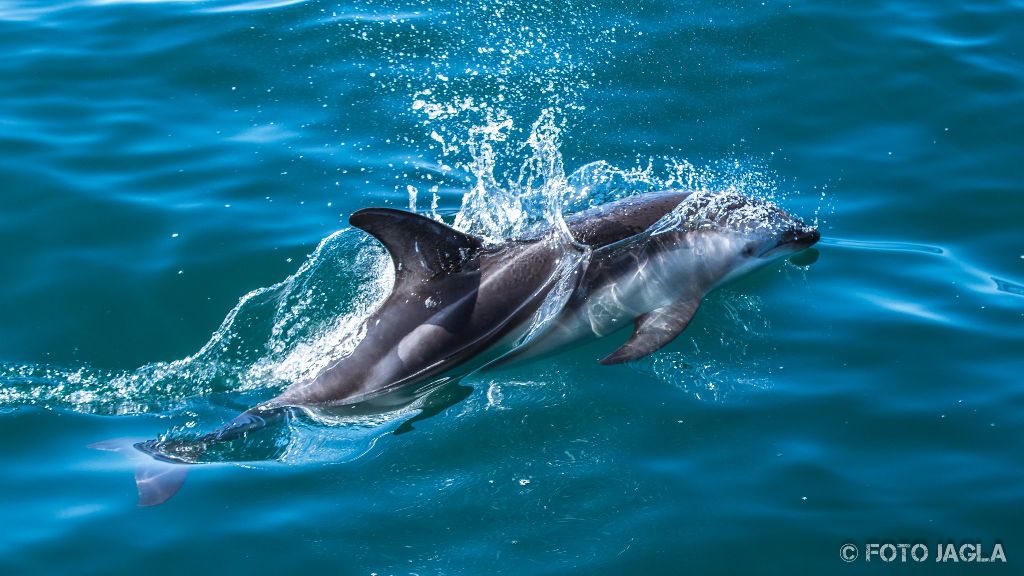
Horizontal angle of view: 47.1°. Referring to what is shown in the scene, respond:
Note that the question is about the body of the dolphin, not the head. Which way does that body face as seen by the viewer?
to the viewer's right
